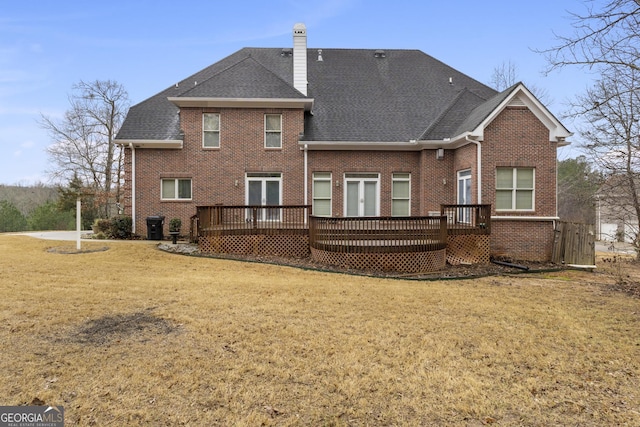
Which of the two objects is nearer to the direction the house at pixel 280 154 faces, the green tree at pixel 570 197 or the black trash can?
the green tree

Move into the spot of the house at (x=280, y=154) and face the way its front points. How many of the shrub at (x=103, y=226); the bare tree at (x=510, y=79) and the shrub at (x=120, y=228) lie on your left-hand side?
2

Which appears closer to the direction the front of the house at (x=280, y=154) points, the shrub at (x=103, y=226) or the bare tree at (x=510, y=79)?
the bare tree

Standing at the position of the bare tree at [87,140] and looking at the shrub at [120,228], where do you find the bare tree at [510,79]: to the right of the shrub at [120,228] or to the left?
left

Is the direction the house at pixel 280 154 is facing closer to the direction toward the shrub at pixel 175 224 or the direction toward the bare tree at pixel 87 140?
the bare tree

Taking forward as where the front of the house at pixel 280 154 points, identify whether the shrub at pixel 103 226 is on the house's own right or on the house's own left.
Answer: on the house's own left

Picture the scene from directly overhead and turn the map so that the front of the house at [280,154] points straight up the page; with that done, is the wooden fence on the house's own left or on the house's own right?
on the house's own right

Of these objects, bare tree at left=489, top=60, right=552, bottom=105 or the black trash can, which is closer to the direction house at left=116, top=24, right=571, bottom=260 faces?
the bare tree

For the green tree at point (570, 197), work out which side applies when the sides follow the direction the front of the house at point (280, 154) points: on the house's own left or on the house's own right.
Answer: on the house's own right

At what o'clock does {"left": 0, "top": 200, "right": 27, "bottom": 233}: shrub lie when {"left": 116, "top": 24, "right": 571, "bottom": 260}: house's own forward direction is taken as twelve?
The shrub is roughly at 10 o'clock from the house.

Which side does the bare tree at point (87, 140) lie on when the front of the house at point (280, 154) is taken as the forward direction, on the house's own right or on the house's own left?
on the house's own left

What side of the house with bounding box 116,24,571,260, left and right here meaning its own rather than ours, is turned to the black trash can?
left

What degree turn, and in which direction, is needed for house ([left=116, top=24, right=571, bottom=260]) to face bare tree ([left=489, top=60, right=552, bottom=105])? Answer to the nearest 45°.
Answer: approximately 45° to its right

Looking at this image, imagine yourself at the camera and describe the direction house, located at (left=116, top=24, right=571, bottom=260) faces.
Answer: facing away from the viewer
